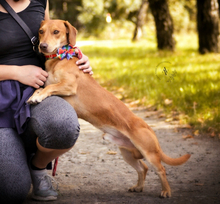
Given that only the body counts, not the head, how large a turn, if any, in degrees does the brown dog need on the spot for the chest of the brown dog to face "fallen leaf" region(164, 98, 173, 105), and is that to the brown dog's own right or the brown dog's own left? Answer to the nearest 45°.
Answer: approximately 90° to the brown dog's own right

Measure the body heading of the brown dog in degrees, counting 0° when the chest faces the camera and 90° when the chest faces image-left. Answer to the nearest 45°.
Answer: approximately 90°
